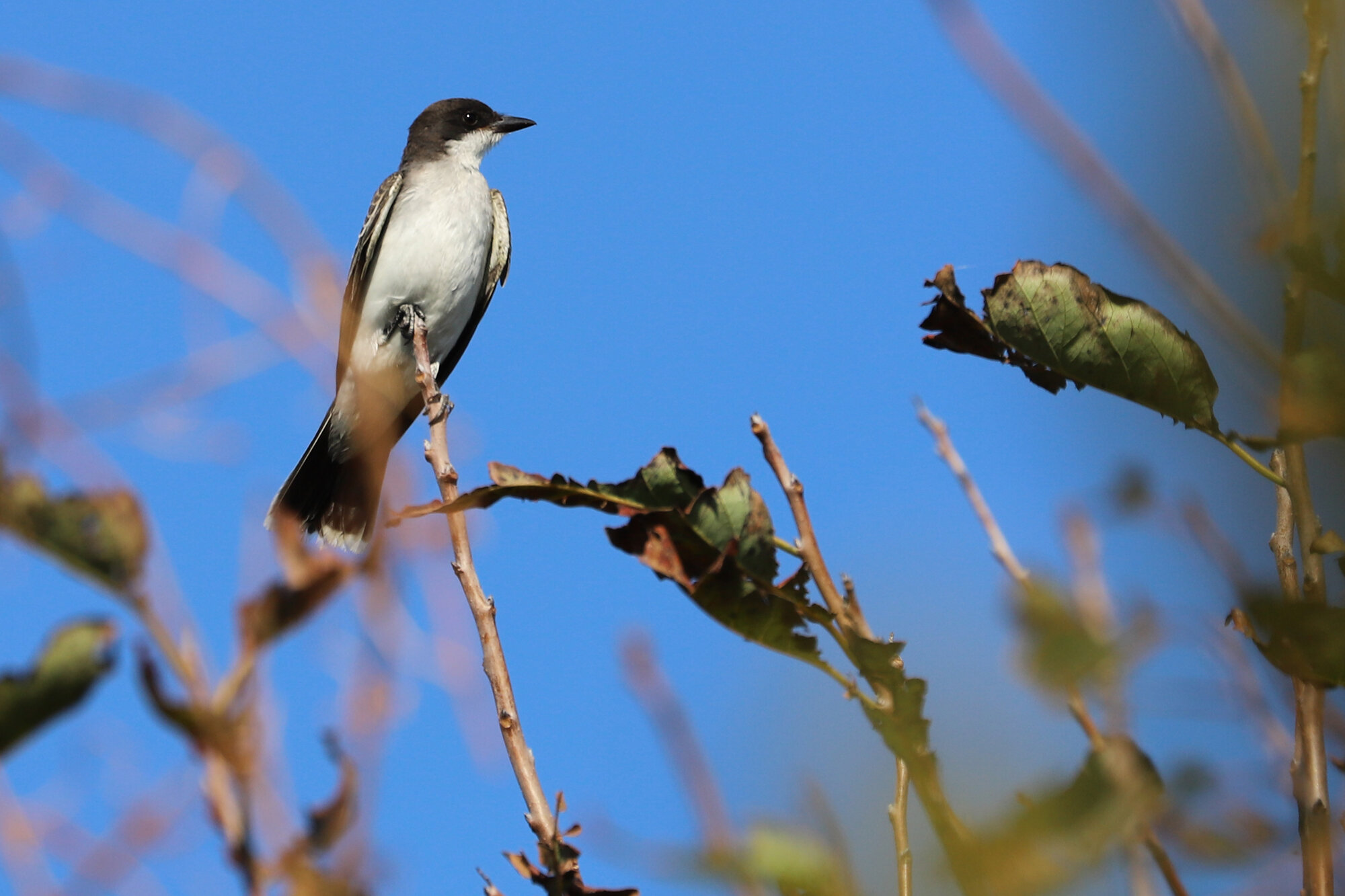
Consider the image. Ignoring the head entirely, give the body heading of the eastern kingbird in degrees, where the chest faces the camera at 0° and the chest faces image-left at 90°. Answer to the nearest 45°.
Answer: approximately 315°

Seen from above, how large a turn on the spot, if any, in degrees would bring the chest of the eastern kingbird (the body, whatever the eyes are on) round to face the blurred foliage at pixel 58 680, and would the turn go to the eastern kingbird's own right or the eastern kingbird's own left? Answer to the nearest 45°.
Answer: approximately 45° to the eastern kingbird's own right
